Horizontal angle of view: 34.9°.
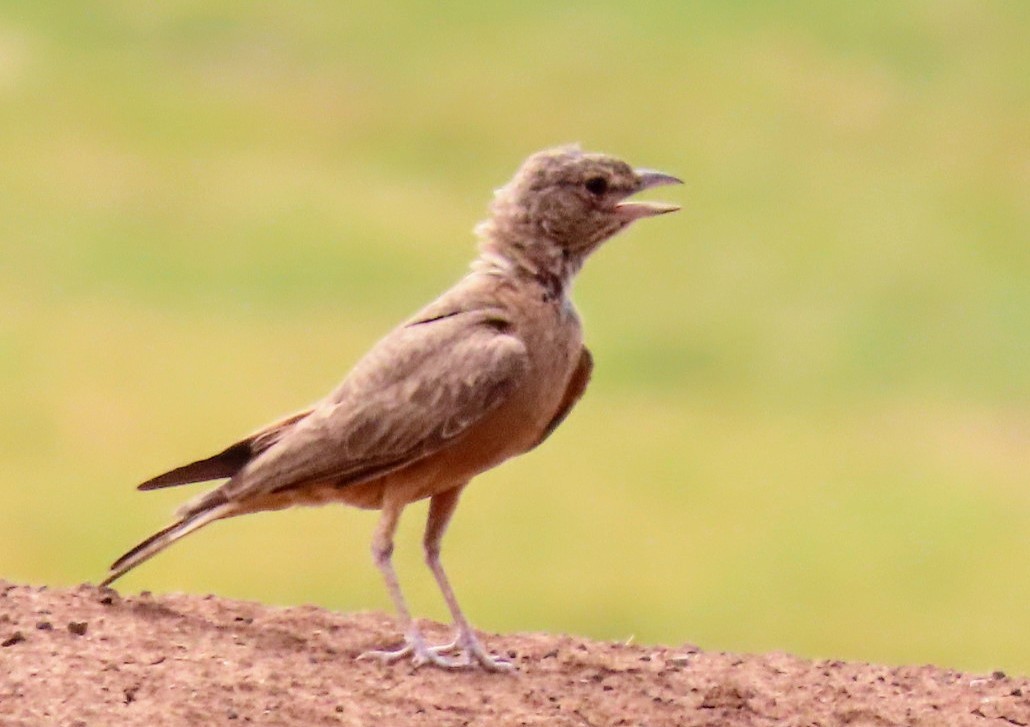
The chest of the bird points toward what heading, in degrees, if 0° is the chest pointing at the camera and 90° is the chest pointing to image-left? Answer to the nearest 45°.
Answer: approximately 270°
